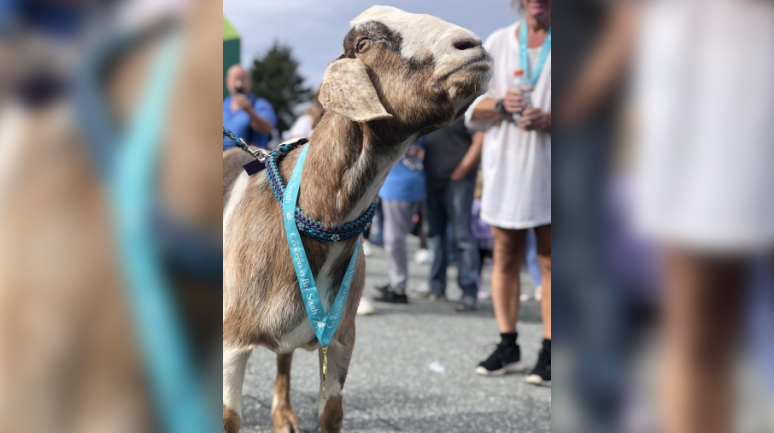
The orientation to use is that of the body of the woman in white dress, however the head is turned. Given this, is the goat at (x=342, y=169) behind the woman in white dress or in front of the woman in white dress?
in front

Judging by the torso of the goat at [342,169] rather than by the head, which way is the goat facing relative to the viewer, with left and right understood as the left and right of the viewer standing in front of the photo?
facing the viewer and to the right of the viewer

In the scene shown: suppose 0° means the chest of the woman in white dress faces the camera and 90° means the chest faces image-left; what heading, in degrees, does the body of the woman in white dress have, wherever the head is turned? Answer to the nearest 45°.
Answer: approximately 45°

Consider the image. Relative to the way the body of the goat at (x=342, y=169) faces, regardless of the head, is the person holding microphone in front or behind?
behind

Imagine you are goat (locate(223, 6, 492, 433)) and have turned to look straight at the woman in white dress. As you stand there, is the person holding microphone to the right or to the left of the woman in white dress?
left

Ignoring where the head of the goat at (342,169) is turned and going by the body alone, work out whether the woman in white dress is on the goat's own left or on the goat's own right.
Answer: on the goat's own left

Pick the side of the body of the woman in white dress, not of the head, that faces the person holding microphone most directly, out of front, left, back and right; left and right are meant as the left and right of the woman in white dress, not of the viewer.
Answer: right

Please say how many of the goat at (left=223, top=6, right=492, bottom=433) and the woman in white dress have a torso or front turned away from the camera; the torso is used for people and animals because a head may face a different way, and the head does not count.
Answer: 0
